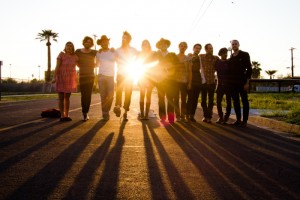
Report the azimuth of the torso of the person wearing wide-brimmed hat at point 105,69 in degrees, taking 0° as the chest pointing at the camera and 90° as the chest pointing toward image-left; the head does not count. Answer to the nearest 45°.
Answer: approximately 0°

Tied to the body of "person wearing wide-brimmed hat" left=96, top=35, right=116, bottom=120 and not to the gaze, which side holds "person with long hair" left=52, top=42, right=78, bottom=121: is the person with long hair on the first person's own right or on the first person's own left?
on the first person's own right

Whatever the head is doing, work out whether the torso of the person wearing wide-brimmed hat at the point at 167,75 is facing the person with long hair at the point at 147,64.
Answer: no

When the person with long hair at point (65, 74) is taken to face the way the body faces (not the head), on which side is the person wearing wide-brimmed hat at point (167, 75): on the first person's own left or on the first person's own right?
on the first person's own left

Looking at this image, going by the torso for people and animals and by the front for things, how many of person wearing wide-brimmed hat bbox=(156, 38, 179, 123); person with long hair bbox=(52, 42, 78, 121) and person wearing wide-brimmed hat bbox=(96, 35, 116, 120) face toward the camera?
3

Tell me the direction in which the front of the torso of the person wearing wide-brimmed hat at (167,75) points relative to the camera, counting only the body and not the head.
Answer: toward the camera

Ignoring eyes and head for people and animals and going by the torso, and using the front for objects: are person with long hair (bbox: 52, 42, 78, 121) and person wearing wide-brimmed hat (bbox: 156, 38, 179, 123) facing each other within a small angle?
no

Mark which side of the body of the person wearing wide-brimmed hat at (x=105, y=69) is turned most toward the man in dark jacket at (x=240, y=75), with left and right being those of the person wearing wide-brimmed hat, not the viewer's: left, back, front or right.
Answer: left

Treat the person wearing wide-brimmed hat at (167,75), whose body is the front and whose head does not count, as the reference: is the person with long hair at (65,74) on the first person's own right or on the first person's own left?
on the first person's own right

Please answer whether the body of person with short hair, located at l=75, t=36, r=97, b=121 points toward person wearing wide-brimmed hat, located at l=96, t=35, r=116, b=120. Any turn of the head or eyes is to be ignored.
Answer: no

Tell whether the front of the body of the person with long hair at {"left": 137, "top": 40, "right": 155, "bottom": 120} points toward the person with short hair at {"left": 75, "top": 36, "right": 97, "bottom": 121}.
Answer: no

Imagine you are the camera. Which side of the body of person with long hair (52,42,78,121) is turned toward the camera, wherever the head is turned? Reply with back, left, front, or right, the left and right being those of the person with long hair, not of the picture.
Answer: front

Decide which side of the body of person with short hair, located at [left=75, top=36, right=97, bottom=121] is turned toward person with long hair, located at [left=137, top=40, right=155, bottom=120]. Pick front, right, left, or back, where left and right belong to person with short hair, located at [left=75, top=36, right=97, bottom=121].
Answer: left

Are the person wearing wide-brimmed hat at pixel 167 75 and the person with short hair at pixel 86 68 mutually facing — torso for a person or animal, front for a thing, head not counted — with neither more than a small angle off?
no

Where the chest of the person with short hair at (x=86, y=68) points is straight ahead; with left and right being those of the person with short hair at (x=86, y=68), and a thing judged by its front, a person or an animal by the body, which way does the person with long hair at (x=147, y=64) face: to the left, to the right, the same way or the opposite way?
the same way

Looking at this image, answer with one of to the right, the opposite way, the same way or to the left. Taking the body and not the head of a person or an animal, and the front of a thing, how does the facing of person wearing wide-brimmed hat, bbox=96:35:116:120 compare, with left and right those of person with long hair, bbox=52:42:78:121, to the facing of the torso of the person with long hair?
the same way

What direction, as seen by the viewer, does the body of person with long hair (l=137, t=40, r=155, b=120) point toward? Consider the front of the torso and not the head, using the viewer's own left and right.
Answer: facing the viewer

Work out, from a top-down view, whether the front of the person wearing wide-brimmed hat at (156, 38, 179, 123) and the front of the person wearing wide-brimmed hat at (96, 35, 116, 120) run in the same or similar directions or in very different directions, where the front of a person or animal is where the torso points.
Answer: same or similar directions
